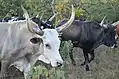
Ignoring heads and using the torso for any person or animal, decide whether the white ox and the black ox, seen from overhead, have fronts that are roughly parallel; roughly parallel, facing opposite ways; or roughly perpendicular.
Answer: roughly parallel
